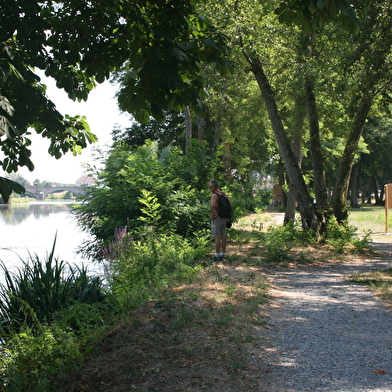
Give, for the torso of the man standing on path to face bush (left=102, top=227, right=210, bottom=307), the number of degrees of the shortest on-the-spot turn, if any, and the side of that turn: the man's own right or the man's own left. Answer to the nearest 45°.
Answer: approximately 45° to the man's own left

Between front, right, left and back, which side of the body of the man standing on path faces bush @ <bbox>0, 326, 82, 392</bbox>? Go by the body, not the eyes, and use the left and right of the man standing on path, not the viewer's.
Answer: left

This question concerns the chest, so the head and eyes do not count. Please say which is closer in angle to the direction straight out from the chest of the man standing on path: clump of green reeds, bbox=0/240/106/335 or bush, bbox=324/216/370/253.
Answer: the clump of green reeds

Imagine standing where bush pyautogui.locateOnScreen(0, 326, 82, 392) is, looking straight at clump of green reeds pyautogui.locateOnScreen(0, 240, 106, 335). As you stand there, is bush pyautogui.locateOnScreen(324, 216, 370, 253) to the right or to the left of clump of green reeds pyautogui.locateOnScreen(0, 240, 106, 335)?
right

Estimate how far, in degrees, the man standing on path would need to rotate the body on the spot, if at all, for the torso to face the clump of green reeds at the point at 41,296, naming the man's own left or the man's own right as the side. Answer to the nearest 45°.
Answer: approximately 45° to the man's own left

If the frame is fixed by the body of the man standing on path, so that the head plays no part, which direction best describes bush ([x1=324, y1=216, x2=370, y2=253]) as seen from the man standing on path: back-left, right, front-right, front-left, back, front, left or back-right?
back-right

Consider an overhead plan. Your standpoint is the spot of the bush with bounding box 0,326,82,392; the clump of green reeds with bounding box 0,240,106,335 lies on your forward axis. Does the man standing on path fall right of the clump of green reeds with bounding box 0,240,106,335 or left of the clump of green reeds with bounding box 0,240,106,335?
right

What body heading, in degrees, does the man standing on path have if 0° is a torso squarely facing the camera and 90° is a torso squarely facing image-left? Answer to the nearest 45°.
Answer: approximately 90°
